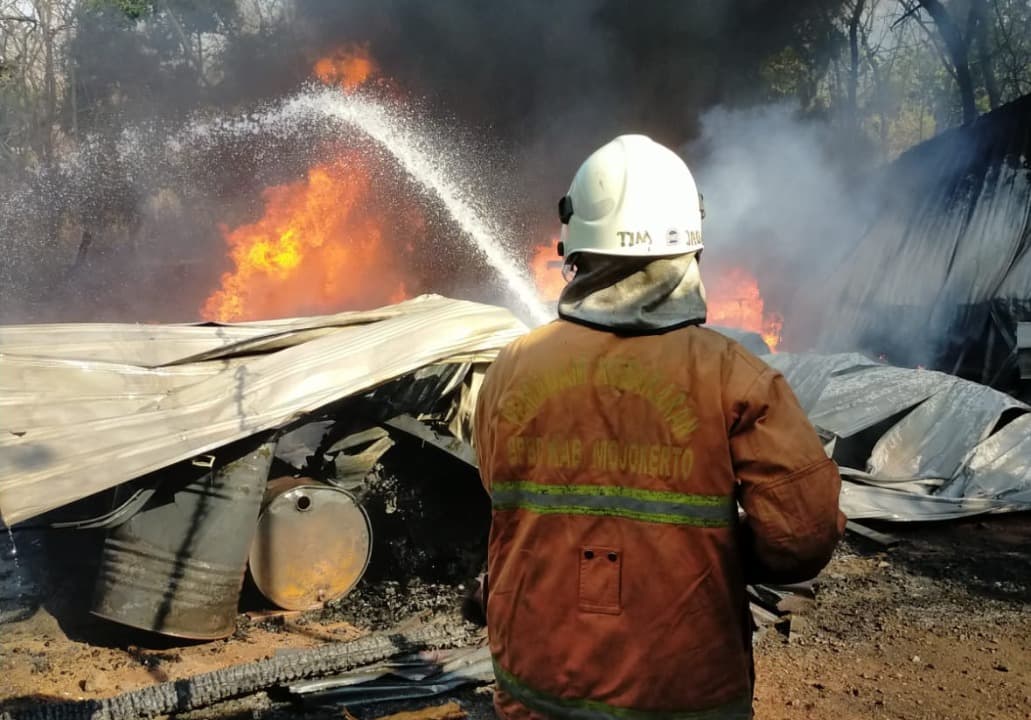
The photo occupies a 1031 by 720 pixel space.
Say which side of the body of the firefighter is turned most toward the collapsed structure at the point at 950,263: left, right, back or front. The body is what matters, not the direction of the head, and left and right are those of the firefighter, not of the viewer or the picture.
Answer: front

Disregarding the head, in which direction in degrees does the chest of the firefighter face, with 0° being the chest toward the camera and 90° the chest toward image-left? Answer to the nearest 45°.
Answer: approximately 180°

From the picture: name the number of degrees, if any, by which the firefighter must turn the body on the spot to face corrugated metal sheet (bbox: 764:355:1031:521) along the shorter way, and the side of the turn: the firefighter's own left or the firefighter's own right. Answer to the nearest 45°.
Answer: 0° — they already face it

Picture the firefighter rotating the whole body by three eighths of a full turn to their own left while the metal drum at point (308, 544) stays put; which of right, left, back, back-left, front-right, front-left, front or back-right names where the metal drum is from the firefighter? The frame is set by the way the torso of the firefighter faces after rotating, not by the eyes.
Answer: right

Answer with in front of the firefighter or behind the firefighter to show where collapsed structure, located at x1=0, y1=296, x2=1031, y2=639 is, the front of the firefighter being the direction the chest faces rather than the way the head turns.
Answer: in front

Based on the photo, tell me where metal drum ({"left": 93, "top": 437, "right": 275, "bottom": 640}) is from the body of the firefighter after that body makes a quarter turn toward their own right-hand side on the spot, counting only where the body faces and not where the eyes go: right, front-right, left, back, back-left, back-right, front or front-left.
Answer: back-left

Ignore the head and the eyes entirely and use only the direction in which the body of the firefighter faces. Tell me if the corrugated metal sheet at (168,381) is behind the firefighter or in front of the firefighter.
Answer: in front
